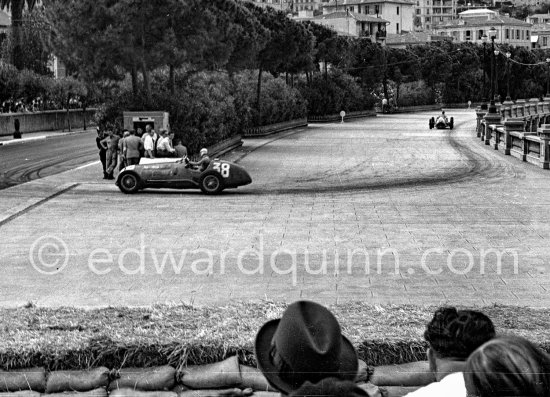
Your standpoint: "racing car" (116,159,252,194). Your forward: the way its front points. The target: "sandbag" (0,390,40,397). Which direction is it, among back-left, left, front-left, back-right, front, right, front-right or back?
left

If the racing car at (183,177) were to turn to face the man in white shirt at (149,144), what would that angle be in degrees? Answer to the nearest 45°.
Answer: approximately 90° to its right

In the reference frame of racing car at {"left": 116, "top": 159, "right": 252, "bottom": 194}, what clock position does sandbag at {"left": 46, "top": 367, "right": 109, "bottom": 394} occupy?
The sandbag is roughly at 9 o'clock from the racing car.

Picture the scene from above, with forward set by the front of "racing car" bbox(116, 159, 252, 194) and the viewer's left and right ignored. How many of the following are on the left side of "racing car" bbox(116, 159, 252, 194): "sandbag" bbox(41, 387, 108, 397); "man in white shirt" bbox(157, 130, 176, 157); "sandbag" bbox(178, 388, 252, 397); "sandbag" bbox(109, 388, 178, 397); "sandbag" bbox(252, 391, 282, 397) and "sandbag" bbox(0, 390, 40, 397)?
5

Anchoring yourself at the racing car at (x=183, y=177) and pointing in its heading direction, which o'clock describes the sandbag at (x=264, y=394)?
The sandbag is roughly at 9 o'clock from the racing car.

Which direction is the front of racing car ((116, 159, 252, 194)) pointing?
to the viewer's left

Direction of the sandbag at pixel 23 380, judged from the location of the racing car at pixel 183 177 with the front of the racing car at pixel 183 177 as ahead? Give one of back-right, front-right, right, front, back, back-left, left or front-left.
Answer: left

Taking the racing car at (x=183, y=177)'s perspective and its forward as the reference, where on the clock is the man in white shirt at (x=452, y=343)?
The man in white shirt is roughly at 9 o'clock from the racing car.

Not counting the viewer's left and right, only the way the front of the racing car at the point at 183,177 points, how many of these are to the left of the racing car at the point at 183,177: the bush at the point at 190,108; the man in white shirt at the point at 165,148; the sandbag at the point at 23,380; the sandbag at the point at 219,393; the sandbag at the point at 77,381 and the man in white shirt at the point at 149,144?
3

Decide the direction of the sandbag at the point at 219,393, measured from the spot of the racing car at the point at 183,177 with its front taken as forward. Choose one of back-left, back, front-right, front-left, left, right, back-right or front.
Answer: left

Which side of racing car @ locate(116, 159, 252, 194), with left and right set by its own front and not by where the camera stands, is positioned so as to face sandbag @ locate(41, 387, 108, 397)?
left

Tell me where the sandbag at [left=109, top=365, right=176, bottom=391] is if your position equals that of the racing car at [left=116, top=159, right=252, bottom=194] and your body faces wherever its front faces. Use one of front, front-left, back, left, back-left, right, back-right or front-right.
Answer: left

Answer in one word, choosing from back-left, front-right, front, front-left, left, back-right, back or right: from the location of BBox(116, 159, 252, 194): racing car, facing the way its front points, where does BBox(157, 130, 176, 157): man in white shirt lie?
right

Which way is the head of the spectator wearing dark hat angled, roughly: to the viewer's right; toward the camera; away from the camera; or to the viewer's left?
away from the camera

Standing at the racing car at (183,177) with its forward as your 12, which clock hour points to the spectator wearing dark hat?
The spectator wearing dark hat is roughly at 9 o'clock from the racing car.

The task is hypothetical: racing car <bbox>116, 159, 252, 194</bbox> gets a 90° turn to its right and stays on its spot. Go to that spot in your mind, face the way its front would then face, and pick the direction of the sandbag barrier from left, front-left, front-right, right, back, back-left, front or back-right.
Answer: back
